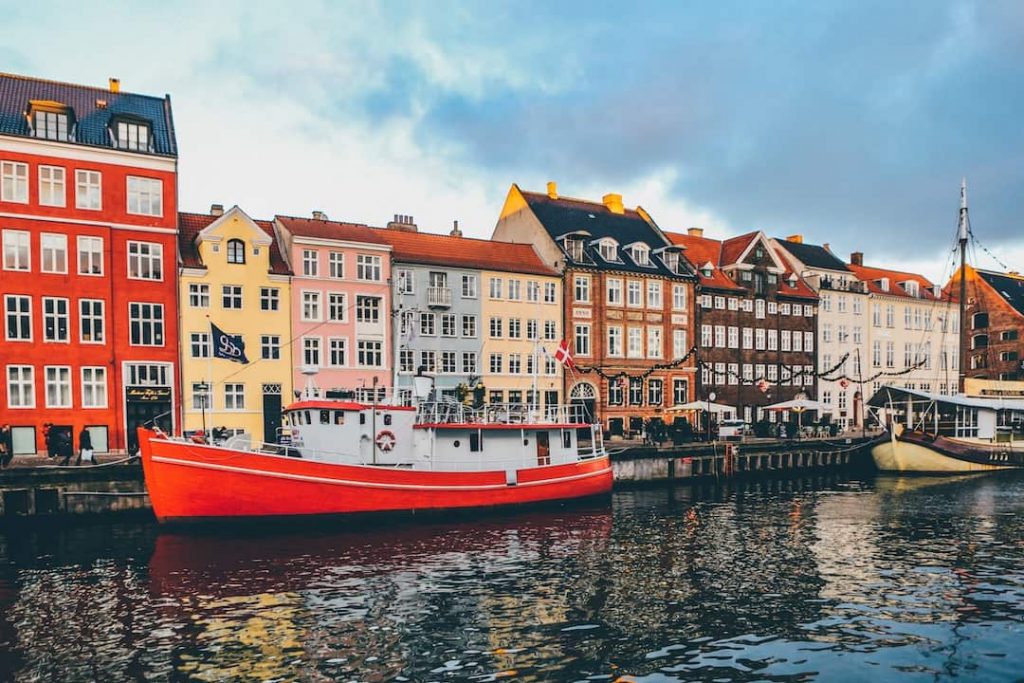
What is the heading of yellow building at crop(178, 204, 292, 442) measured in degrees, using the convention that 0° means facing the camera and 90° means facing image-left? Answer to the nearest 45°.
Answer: approximately 0°

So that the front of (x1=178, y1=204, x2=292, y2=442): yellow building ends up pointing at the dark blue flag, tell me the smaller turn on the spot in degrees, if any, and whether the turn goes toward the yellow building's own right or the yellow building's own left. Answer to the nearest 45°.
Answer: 0° — it already faces it

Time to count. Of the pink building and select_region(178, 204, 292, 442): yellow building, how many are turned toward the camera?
2

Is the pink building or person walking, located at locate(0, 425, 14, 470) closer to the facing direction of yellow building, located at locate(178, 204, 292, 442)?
the person walking

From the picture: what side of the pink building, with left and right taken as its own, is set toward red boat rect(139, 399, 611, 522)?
front

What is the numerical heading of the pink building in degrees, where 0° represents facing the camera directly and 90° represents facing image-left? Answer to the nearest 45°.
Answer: approximately 0°

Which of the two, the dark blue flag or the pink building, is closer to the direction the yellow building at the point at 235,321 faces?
the dark blue flag
